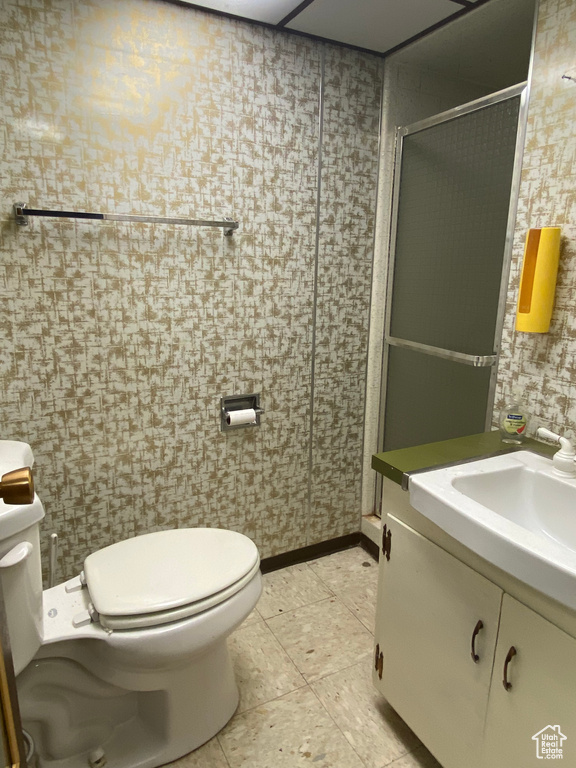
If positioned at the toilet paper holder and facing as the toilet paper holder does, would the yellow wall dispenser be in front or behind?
in front

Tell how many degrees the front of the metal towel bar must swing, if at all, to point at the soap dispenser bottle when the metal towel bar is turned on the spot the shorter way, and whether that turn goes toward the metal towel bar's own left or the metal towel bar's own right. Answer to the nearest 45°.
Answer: approximately 45° to the metal towel bar's own left

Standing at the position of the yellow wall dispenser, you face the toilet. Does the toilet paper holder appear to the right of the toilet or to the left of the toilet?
right

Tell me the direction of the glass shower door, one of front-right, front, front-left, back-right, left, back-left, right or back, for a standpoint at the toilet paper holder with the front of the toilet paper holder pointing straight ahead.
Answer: front-left

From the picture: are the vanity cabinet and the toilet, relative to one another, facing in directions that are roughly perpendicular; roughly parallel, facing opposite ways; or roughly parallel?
roughly parallel, facing opposite ways

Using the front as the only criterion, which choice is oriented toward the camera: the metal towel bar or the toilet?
the metal towel bar

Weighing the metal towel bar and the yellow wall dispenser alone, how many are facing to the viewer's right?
0

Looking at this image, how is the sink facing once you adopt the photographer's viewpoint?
facing the viewer and to the left of the viewer

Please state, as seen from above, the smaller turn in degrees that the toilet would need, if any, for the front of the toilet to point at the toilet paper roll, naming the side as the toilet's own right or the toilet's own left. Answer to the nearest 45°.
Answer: approximately 45° to the toilet's own left

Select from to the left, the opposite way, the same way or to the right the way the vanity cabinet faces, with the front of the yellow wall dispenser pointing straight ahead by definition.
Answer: the same way

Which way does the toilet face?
to the viewer's right

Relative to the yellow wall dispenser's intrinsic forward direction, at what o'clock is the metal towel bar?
The metal towel bar is roughly at 1 o'clock from the yellow wall dispenser.

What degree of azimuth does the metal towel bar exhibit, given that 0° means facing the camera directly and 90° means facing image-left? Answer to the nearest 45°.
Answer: approximately 0°

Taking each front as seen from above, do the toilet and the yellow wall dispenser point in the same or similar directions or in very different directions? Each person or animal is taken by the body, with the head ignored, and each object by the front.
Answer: very different directions

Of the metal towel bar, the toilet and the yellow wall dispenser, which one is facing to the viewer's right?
the toilet

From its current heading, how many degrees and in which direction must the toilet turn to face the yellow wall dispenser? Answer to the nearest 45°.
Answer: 0° — it already faces it

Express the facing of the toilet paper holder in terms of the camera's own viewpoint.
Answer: facing the viewer and to the right of the viewer

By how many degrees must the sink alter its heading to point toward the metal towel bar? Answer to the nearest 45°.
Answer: approximately 45° to its right
